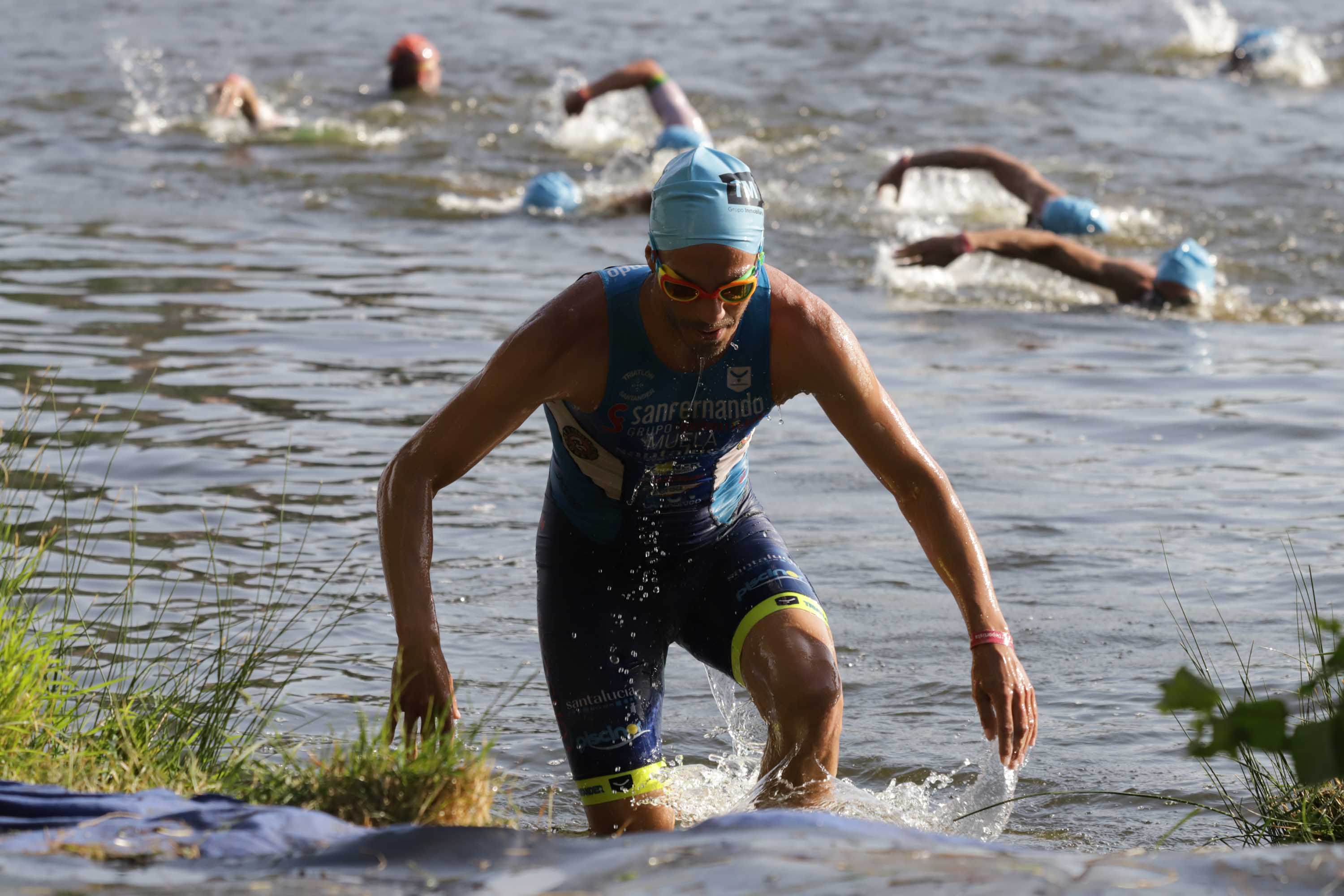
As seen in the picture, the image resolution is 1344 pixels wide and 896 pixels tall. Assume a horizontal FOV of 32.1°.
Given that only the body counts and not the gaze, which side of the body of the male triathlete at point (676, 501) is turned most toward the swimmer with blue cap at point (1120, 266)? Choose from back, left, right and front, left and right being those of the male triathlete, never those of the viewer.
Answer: back

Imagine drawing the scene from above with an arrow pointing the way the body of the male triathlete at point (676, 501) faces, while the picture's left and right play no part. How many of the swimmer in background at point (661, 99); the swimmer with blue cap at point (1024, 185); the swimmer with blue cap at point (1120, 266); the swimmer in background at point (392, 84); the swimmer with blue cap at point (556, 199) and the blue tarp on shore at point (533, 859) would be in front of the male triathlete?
1

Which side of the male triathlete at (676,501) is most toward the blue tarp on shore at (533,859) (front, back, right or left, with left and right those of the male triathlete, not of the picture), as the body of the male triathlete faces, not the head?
front

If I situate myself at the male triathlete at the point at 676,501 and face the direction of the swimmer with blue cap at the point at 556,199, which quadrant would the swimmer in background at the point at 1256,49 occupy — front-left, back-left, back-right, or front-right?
front-right

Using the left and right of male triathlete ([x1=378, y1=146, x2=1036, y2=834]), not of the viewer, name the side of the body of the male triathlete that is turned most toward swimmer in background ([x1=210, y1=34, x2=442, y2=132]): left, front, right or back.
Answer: back

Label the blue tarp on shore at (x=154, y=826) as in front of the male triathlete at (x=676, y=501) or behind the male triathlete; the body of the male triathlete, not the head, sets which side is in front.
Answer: in front

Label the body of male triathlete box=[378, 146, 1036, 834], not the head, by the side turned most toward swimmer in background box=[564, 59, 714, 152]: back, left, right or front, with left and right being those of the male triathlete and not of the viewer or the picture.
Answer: back

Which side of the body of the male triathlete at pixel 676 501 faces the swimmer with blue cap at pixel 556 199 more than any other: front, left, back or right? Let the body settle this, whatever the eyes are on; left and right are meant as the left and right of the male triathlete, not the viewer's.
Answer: back

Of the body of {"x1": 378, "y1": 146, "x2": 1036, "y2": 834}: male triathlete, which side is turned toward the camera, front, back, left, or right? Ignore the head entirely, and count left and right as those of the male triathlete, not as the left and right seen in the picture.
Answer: front

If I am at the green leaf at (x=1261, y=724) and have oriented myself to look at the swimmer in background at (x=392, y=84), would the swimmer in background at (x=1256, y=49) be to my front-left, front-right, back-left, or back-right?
front-right

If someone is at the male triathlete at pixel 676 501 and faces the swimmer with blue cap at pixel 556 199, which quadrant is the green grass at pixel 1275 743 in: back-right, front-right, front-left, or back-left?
back-right

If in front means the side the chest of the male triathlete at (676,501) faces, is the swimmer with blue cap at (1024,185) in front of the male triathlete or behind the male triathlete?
behind
